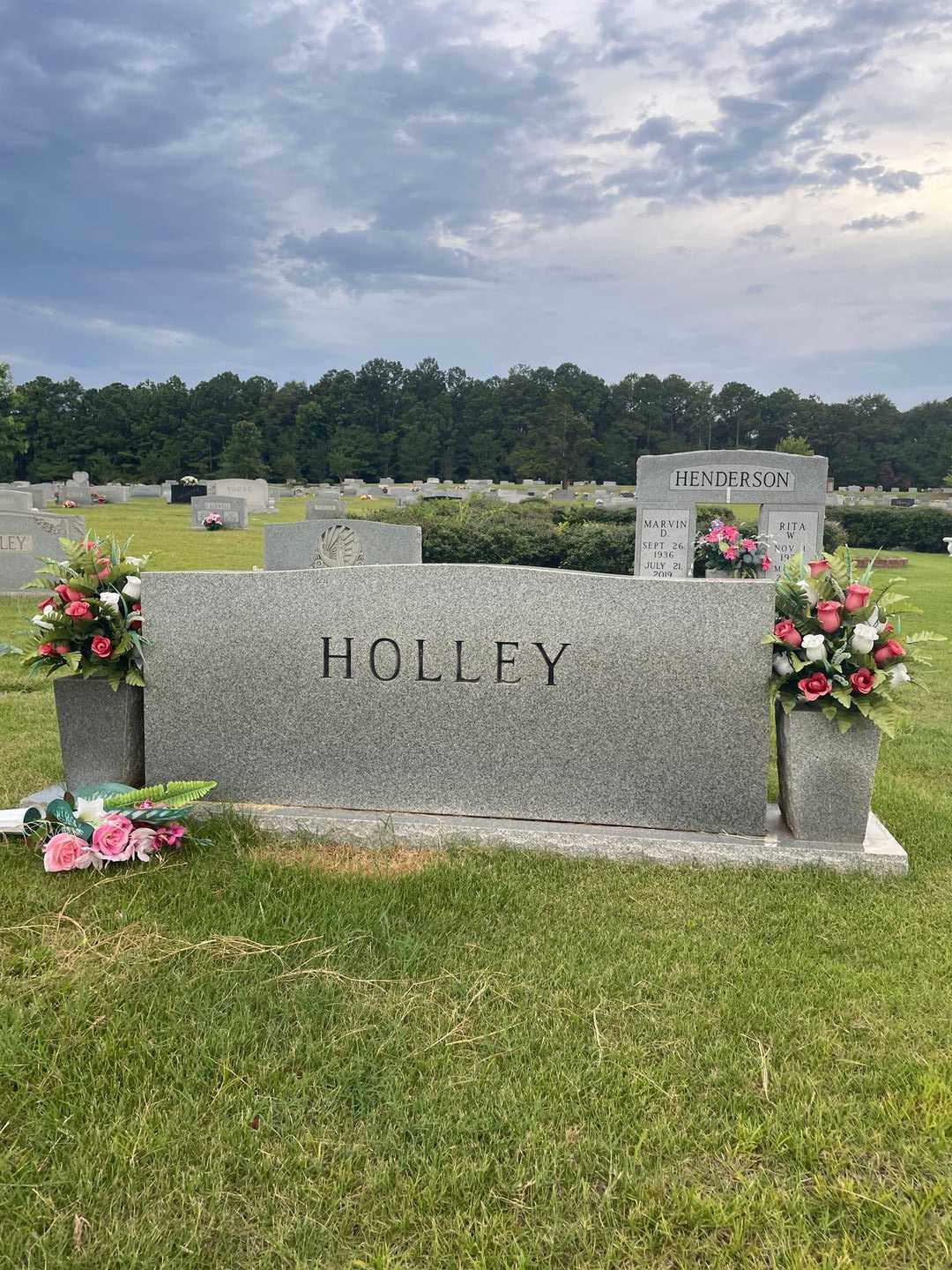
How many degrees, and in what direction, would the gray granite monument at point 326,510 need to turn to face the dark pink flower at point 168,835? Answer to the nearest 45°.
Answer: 0° — it already faces it

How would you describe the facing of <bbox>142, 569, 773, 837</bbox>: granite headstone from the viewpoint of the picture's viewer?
facing the viewer

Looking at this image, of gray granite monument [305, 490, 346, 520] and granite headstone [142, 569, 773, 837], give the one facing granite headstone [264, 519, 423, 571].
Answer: the gray granite monument

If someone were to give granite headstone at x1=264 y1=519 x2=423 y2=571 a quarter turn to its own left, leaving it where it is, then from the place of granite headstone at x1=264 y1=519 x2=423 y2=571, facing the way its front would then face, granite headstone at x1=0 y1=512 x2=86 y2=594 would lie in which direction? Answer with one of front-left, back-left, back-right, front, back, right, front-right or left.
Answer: back-left

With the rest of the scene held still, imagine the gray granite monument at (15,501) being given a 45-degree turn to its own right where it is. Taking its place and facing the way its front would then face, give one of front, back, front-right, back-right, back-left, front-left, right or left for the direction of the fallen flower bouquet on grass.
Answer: front-left

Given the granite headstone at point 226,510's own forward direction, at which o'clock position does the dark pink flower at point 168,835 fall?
The dark pink flower is roughly at 12 o'clock from the granite headstone.

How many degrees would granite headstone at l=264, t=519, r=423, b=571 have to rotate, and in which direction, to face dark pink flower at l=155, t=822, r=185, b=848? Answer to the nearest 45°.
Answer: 0° — it already faces it

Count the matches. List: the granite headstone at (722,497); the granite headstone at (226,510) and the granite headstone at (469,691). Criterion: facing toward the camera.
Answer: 3

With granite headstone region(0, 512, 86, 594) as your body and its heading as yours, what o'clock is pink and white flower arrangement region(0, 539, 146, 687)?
The pink and white flower arrangement is roughly at 12 o'clock from the granite headstone.

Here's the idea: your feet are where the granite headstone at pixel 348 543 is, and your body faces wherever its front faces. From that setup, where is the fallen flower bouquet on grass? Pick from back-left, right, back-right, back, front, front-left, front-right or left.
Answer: front

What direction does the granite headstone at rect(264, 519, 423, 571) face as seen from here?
toward the camera

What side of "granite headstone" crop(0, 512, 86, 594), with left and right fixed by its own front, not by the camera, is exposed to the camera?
front

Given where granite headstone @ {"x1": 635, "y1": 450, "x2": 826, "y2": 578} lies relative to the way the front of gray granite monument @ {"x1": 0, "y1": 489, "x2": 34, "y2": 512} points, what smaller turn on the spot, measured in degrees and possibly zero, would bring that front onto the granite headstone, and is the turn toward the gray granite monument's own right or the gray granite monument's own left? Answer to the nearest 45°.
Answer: approximately 45° to the gray granite monument's own left

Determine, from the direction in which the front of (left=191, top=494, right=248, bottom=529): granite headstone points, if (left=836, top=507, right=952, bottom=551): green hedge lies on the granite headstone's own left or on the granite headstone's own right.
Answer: on the granite headstone's own left

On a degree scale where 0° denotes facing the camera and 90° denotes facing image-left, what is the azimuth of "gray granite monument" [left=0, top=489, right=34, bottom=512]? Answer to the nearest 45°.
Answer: approximately 0°
